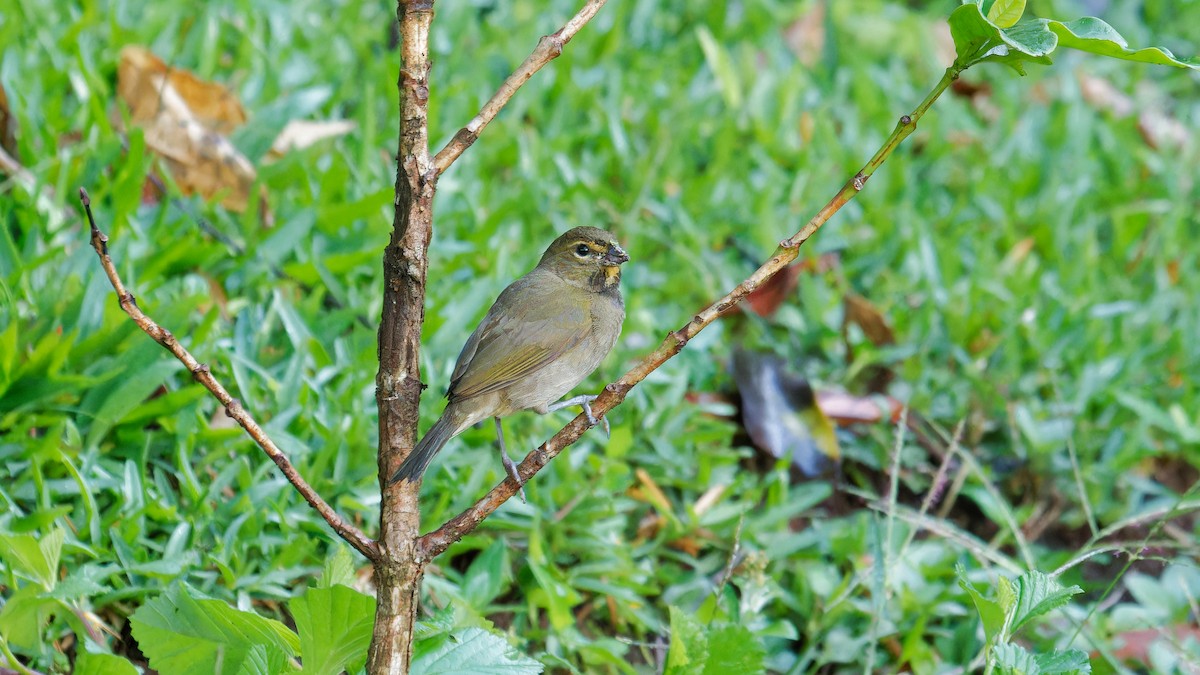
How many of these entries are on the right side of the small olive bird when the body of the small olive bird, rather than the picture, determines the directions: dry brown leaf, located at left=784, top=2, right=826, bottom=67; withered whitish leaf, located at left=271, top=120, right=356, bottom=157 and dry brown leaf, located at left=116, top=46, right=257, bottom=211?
0

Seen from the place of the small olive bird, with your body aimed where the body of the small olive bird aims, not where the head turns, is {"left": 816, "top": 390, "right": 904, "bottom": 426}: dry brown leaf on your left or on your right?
on your left

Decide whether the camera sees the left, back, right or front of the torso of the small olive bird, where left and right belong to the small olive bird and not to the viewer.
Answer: right

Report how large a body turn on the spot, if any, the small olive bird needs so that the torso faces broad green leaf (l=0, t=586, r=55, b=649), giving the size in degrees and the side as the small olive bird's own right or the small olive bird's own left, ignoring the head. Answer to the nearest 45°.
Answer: approximately 180°

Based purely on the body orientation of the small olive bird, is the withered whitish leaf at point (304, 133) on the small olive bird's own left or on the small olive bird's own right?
on the small olive bird's own left

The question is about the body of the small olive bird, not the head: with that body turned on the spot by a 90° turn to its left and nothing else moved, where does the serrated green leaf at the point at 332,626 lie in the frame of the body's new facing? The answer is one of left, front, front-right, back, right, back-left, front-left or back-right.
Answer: back-left

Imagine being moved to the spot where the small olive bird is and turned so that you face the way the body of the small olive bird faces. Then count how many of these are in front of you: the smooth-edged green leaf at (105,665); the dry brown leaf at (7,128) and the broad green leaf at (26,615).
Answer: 0

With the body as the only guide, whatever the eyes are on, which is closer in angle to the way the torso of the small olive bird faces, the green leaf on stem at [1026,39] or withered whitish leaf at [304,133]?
the green leaf on stem

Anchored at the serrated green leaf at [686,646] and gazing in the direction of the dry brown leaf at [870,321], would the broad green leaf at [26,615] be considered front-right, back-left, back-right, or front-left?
back-left

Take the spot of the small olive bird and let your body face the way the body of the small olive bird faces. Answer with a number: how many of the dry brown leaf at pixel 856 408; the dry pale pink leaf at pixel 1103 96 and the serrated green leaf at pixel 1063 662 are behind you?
0
